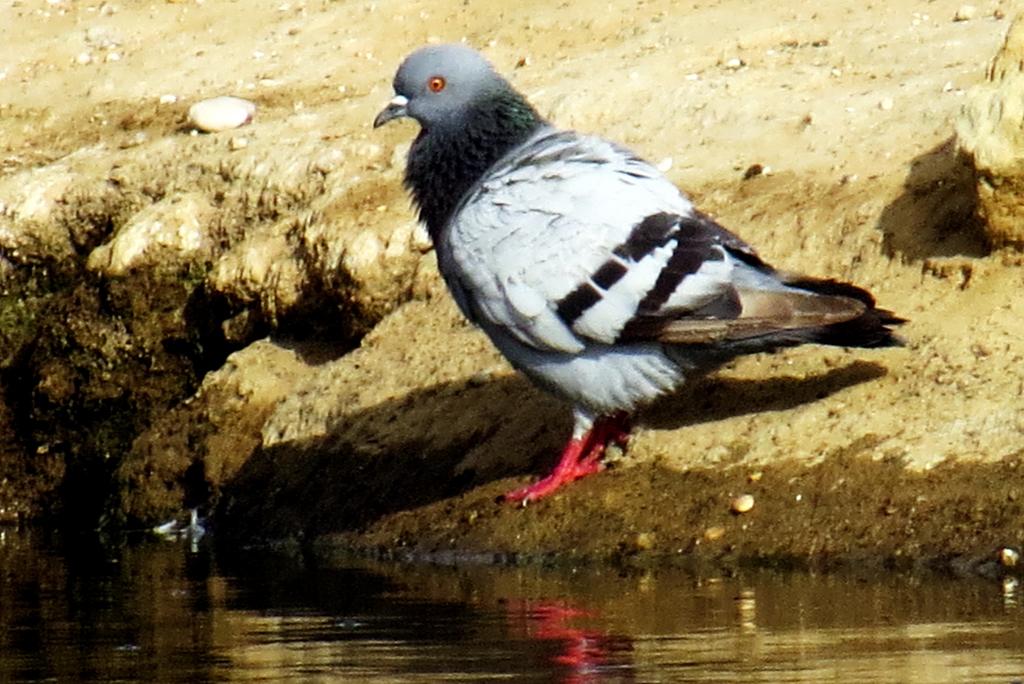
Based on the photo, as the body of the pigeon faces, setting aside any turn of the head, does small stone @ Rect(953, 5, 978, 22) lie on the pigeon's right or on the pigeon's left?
on the pigeon's right

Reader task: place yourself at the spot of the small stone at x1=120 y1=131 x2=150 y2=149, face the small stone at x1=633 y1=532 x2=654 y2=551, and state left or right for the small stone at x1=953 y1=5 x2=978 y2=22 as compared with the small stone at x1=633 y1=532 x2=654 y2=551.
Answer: left

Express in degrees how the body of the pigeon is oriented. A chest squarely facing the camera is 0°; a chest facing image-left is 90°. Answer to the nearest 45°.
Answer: approximately 90°

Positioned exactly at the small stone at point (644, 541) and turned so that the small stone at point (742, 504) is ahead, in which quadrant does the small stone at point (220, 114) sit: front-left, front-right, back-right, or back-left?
back-left

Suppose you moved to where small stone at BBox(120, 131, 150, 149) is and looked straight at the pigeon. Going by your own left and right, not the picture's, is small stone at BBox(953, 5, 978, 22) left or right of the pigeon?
left

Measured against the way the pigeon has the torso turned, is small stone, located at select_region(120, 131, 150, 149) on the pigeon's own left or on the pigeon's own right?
on the pigeon's own right
